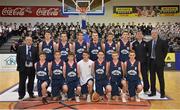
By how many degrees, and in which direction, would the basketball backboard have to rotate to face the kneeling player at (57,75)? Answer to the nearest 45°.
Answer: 0° — it already faces them

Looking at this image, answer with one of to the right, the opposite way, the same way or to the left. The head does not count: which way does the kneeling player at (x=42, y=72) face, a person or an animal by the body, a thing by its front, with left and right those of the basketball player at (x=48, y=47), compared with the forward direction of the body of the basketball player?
the same way

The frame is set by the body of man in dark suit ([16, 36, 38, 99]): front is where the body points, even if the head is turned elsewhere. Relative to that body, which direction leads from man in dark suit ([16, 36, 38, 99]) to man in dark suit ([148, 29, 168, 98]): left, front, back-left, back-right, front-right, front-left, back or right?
left

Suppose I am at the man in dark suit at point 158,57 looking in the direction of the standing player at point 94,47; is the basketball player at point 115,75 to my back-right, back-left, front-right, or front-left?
front-left

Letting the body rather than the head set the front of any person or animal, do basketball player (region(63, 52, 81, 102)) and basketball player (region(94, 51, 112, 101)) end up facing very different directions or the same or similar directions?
same or similar directions

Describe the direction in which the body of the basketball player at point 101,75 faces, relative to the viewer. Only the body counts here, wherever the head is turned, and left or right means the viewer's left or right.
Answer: facing the viewer

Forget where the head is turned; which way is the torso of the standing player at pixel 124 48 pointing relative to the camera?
toward the camera

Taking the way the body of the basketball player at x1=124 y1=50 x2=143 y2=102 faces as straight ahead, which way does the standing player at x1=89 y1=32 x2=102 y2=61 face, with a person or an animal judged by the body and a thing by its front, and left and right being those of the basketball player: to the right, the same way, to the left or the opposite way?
the same way

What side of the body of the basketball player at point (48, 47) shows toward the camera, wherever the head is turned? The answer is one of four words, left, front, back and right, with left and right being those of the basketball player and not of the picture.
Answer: front

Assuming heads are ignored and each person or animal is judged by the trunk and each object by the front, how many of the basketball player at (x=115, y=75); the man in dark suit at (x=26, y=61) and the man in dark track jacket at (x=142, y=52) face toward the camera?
3

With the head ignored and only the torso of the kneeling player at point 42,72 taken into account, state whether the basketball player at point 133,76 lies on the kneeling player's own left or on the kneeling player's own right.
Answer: on the kneeling player's own left

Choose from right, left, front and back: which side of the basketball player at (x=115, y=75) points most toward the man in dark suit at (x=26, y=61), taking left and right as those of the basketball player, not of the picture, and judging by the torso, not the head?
right

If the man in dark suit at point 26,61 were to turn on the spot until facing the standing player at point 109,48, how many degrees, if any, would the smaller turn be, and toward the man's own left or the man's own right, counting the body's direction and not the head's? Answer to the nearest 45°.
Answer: approximately 90° to the man's own left

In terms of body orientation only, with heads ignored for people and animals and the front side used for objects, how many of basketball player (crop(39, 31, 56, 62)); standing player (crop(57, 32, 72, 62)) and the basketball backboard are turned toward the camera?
3

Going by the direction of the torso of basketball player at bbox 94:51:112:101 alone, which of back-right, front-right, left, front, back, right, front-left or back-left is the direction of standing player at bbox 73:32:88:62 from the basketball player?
back-right
